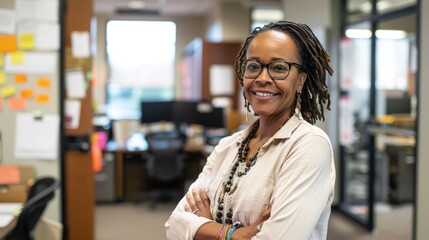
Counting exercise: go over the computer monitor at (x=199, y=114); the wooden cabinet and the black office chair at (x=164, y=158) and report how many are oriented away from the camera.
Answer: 1

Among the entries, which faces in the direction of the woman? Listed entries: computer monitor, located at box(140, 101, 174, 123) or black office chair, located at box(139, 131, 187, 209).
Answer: the computer monitor

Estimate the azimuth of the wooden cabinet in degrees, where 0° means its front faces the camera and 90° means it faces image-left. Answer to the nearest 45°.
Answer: approximately 45°

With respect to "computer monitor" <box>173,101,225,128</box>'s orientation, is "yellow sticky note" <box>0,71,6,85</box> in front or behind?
in front

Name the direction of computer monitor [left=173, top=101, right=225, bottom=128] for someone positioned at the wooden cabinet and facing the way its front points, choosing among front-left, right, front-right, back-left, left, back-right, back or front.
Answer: front-left

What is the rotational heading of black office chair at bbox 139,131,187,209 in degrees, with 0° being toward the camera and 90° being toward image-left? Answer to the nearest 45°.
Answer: approximately 180°

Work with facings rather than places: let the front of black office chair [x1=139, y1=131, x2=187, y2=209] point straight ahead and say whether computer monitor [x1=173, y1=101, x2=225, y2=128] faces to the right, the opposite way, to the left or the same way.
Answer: the opposite way

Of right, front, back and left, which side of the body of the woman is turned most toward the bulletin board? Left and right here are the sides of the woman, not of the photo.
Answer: right

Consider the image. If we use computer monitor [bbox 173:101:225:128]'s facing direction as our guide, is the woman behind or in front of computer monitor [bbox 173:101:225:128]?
in front

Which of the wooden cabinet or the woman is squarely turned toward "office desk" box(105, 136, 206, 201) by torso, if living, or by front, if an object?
the wooden cabinet

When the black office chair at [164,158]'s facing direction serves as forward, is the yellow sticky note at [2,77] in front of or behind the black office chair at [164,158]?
behind

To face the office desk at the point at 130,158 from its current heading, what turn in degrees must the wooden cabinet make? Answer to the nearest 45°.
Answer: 0° — it already faces it

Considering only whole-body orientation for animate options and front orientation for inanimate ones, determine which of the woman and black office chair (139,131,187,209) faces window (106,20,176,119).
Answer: the black office chair
